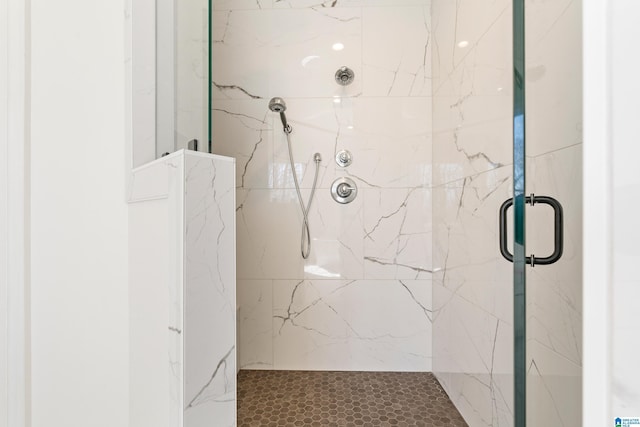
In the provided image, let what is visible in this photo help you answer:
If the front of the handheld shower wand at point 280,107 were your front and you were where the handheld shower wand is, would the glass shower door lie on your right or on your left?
on your left

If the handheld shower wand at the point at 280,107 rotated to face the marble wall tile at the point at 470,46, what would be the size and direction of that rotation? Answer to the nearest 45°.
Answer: approximately 90° to its left

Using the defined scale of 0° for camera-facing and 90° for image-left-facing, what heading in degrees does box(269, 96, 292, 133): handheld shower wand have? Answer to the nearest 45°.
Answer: approximately 45°

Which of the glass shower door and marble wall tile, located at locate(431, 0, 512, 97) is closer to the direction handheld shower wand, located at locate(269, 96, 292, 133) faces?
the glass shower door

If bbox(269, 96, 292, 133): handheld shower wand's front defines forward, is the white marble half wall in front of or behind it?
in front

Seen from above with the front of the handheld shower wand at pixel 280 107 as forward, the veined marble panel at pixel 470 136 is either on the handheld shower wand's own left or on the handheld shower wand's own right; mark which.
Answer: on the handheld shower wand's own left
